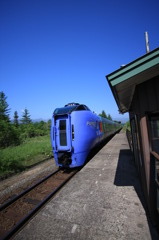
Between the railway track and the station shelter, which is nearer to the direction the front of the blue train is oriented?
the railway track

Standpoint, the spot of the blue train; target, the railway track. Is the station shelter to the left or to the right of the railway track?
left

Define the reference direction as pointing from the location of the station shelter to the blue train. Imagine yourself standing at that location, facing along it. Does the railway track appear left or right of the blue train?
left

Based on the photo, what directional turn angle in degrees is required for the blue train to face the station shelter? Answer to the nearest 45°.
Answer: approximately 90° to its left

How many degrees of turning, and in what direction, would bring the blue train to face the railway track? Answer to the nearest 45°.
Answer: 0° — it already faces it
